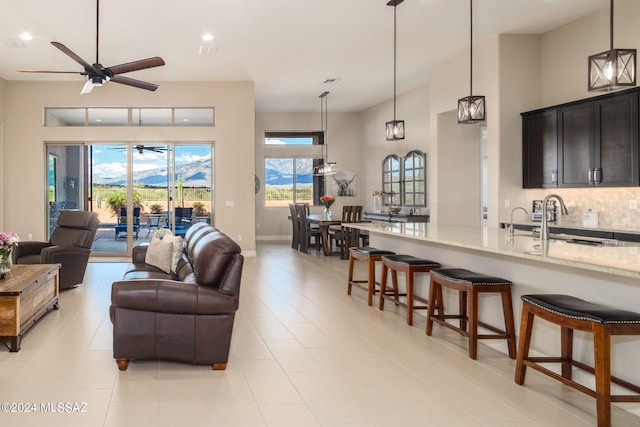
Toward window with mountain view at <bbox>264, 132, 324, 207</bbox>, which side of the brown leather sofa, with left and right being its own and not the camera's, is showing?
right

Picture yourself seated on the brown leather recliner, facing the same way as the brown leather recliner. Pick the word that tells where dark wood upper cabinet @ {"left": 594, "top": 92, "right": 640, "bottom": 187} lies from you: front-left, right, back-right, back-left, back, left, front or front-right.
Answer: left

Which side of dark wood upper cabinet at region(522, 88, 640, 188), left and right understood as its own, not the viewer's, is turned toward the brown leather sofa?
front

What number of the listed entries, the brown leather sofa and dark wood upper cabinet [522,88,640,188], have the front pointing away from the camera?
0

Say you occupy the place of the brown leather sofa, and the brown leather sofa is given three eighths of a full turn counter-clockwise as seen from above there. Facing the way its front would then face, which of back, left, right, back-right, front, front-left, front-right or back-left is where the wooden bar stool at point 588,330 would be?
front

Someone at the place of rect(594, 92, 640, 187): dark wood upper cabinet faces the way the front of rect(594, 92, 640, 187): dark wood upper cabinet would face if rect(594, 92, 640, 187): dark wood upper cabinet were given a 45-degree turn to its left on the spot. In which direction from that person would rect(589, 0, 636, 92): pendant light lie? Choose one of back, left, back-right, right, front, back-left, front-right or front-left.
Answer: front

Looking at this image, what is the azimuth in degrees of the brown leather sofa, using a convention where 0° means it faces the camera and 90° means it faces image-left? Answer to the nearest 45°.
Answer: approximately 90°

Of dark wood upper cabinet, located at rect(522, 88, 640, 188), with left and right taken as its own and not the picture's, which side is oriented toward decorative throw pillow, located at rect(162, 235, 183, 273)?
front

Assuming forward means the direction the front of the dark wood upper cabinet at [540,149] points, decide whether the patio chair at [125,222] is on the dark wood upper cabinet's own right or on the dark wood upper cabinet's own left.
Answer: on the dark wood upper cabinet's own right

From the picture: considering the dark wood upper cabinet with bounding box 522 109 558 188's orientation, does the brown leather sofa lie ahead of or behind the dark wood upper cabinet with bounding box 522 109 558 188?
ahead

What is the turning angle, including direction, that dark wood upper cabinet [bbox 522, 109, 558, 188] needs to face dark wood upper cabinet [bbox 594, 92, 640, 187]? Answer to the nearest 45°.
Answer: approximately 90° to its left

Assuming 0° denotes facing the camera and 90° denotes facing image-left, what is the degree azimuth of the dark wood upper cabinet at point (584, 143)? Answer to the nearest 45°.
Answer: approximately 45°

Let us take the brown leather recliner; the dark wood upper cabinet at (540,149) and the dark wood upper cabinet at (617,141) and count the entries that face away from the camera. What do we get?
0

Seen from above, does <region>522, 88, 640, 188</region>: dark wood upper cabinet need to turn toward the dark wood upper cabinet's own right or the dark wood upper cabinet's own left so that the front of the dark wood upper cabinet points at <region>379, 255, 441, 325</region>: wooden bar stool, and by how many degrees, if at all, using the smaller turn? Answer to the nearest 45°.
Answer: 0° — it already faces it

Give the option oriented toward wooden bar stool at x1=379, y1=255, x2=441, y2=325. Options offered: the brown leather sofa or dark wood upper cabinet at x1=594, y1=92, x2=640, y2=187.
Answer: the dark wood upper cabinet

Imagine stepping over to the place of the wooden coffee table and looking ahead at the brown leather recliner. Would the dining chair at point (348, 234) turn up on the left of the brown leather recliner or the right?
right
